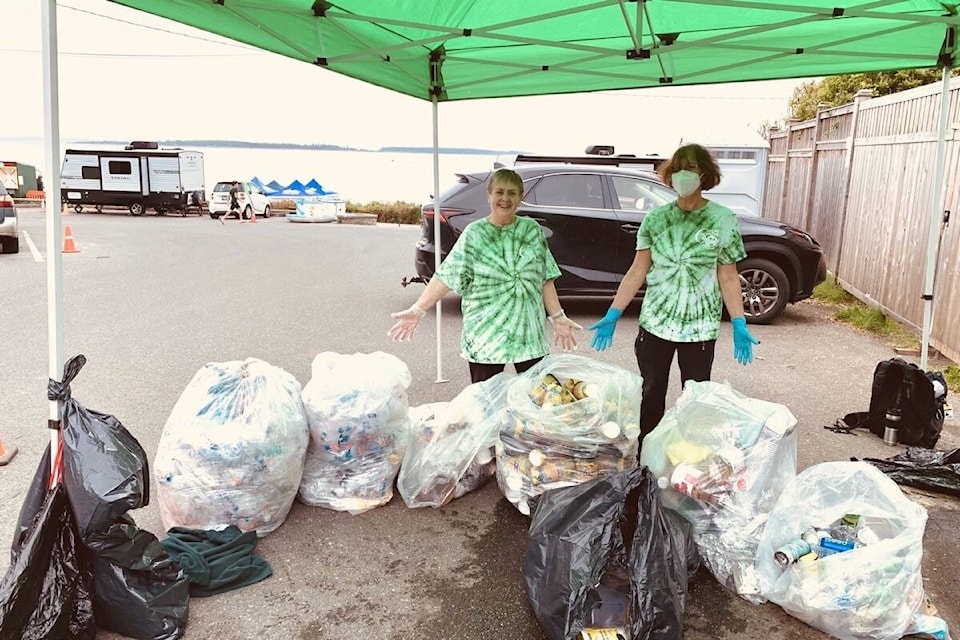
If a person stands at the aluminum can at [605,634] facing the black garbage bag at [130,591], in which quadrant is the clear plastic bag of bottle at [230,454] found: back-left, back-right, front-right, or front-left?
front-right

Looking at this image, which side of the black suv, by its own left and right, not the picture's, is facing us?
right

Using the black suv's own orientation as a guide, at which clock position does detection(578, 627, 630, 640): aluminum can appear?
The aluminum can is roughly at 3 o'clock from the black suv.

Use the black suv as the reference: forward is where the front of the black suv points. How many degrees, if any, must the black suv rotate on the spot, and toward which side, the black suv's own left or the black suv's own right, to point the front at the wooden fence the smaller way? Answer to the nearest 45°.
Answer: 0° — it already faces it

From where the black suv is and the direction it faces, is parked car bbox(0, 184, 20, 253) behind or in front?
behind

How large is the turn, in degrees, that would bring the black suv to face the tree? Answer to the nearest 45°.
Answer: approximately 45° to its left

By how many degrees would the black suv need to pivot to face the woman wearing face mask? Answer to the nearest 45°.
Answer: approximately 90° to its right

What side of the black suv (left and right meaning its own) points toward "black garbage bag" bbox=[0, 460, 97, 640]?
right

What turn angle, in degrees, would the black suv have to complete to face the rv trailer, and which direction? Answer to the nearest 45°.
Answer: approximately 135° to its left

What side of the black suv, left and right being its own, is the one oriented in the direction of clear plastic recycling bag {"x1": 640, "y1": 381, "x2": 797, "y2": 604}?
right

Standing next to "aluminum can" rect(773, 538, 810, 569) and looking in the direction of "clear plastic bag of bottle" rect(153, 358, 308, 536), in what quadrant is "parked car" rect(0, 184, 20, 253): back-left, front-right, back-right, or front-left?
front-right

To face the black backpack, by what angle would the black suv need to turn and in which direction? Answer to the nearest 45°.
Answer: approximately 45° to its right

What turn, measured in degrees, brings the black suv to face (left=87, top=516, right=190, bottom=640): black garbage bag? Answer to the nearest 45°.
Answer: approximately 90° to its right

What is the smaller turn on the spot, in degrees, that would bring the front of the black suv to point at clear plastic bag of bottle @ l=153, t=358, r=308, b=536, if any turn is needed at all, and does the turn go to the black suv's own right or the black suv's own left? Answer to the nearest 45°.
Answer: approximately 90° to the black suv's own right

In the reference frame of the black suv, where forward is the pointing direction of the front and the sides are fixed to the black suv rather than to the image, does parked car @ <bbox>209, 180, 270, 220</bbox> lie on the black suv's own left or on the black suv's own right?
on the black suv's own left

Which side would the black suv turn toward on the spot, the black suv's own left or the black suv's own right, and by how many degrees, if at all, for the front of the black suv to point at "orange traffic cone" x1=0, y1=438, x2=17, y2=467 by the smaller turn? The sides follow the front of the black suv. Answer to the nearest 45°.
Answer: approximately 135° to the black suv's own right
